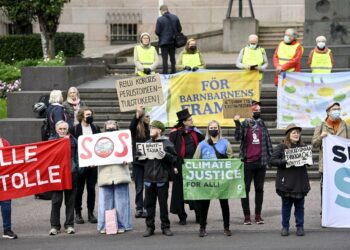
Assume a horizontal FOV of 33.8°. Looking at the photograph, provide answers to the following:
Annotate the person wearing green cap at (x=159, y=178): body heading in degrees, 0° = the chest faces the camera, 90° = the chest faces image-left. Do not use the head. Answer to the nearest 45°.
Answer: approximately 45°

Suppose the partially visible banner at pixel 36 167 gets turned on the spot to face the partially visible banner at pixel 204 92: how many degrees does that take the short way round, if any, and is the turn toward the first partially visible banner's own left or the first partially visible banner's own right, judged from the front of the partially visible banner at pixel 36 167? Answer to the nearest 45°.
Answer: approximately 135° to the first partially visible banner's own left

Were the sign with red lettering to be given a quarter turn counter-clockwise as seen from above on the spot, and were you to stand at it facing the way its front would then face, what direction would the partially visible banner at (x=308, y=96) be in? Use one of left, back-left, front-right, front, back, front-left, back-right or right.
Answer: front-left

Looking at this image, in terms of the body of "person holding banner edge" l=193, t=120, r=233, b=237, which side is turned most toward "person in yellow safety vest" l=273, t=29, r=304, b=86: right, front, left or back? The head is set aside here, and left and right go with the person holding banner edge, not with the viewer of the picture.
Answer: back

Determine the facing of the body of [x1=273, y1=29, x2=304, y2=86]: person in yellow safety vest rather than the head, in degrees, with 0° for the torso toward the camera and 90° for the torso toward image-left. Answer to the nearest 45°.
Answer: approximately 45°

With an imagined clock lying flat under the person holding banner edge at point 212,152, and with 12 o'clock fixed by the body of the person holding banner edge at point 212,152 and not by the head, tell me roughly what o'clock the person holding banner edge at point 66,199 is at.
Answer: the person holding banner edge at point 66,199 is roughly at 3 o'clock from the person holding banner edge at point 212,152.

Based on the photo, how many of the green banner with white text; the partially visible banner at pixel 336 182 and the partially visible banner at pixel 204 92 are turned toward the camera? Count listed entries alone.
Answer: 3

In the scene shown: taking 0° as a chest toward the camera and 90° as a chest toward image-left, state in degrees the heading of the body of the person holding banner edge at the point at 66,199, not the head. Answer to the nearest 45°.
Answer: approximately 0°

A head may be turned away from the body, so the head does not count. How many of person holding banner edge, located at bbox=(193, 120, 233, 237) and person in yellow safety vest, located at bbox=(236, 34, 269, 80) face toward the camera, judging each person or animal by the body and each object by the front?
2

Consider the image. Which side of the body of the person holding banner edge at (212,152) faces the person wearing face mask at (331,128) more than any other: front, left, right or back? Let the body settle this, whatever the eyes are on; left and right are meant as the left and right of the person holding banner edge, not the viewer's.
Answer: left
